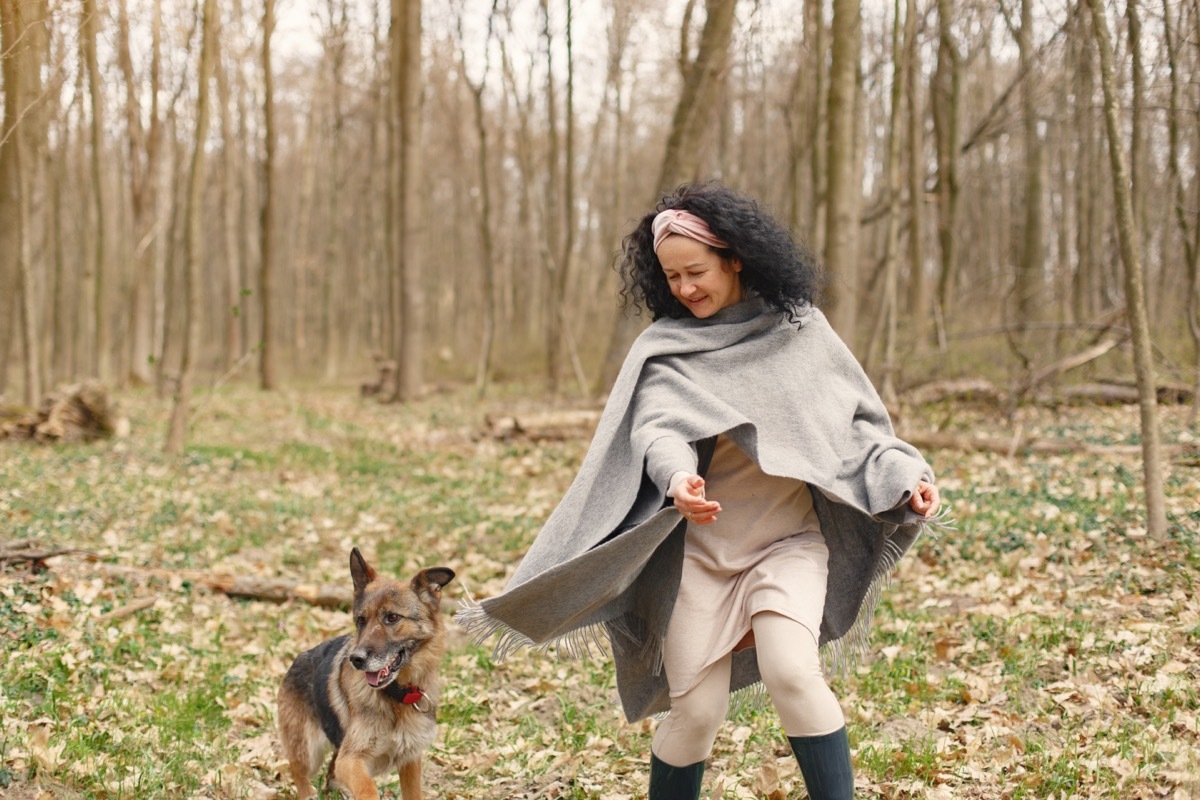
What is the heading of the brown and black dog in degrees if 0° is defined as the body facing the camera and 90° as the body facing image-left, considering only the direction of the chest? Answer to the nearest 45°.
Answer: approximately 315°

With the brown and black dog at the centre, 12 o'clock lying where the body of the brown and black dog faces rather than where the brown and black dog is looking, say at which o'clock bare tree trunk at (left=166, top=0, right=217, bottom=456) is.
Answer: The bare tree trunk is roughly at 7 o'clock from the brown and black dog.

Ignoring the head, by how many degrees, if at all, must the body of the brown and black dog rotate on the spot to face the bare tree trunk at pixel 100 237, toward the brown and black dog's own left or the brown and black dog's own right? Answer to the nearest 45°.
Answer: approximately 135° to the brown and black dog's own left

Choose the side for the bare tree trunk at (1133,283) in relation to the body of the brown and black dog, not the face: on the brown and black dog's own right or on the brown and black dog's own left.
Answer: on the brown and black dog's own left

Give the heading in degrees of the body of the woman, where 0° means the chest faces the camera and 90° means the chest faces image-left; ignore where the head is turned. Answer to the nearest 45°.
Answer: approximately 0°

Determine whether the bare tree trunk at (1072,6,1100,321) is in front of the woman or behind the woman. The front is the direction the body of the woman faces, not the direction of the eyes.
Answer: behind

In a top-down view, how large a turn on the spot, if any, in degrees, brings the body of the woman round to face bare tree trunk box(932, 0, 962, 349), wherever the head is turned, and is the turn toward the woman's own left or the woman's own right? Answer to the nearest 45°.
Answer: approximately 180°

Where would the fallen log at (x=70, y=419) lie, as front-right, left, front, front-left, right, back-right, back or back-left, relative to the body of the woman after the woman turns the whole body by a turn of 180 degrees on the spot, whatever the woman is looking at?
front-left

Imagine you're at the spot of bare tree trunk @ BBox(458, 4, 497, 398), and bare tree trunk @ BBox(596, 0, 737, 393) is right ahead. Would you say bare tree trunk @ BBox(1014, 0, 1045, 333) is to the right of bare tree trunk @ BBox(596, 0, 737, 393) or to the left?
left

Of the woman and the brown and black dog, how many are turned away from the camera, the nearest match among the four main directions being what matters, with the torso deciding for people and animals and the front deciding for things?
0

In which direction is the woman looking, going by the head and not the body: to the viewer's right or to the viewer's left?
to the viewer's left

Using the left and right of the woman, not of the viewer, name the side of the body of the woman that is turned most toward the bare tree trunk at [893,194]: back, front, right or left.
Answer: back

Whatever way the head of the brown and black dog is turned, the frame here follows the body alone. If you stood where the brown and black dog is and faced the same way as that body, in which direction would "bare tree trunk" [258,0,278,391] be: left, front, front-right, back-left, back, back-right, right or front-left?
back-left

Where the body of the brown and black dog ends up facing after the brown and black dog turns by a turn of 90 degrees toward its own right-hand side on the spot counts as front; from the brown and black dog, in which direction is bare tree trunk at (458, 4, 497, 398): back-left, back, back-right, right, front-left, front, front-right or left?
back-right

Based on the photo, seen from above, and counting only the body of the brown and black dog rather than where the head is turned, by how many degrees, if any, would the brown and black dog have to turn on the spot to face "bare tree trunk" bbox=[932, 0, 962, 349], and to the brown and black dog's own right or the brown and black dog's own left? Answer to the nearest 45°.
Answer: approximately 90° to the brown and black dog's own left
